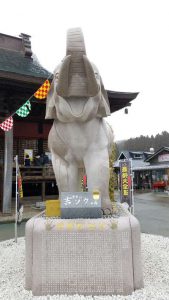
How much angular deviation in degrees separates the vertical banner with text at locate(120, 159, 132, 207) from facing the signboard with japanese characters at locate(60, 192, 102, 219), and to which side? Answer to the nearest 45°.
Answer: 0° — it already faces it

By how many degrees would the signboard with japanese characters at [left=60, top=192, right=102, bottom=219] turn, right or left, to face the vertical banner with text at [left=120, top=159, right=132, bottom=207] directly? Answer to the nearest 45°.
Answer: approximately 180°
